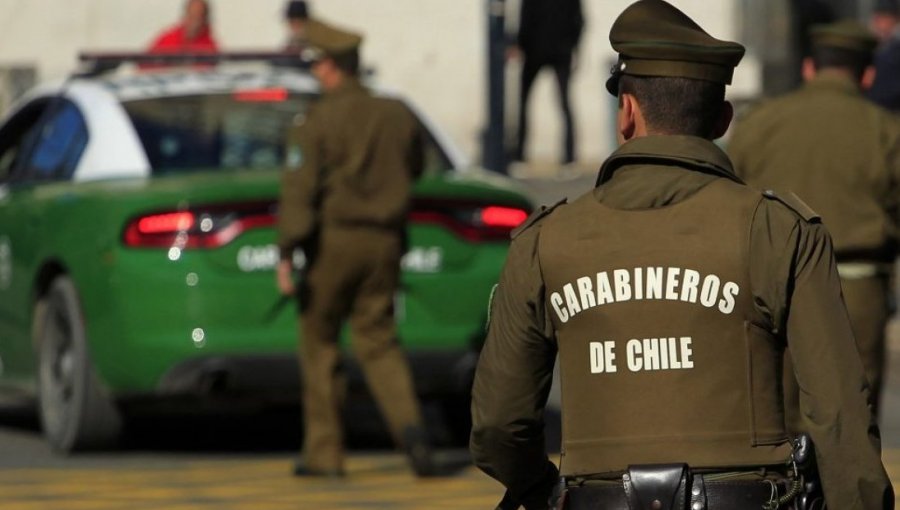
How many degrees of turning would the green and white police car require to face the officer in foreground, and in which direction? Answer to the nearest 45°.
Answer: approximately 135° to its left

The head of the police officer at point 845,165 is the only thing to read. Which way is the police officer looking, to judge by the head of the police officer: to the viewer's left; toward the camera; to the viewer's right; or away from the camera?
away from the camera

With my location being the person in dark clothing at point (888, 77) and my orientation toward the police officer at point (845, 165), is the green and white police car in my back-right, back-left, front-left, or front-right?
front-right

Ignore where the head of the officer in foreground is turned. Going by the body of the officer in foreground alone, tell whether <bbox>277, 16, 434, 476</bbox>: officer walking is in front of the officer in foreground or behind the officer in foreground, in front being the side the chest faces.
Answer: in front

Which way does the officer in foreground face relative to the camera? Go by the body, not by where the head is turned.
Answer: away from the camera

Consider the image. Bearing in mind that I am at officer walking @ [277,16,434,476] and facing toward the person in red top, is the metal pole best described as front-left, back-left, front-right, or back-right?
front-right

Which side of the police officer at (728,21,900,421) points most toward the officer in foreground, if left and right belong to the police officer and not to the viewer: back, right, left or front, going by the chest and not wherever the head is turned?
back

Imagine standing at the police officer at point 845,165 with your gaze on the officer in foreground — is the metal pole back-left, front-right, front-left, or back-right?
back-right

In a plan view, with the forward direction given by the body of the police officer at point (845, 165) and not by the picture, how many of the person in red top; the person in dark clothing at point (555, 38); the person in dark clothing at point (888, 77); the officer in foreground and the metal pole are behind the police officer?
1

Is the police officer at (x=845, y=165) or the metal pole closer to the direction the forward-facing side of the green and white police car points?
the metal pole

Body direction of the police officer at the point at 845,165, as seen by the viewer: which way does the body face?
away from the camera

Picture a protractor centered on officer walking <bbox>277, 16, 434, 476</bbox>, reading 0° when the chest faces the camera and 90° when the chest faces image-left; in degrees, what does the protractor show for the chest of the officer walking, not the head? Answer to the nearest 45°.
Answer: approximately 135°

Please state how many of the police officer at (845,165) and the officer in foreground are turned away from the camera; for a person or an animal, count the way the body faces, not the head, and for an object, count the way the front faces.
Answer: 2

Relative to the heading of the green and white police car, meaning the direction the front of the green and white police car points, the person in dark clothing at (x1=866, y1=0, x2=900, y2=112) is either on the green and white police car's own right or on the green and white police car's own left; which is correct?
on the green and white police car's own right
